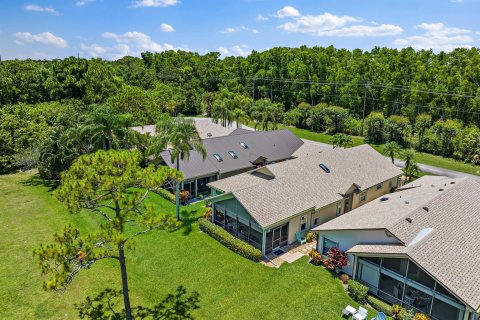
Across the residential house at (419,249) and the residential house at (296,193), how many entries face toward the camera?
0

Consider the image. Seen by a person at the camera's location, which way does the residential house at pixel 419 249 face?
facing away from the viewer and to the right of the viewer

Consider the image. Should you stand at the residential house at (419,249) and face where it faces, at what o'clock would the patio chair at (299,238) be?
The patio chair is roughly at 8 o'clock from the residential house.

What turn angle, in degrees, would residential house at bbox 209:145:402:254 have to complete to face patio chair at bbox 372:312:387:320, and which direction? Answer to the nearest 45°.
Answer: approximately 90° to its right

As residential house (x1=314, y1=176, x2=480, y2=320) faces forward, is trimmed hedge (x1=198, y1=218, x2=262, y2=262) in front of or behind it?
behind

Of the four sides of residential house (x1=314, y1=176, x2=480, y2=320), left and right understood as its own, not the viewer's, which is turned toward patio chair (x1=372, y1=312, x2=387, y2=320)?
back
